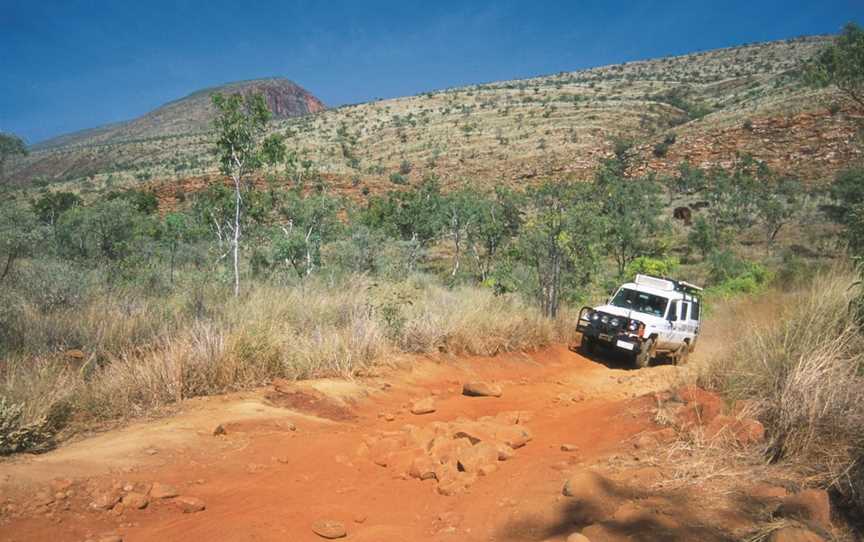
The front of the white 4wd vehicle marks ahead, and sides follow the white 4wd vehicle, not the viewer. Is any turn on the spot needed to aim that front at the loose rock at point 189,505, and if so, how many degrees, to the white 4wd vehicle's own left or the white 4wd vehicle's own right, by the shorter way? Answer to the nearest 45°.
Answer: approximately 45° to the white 4wd vehicle's own left

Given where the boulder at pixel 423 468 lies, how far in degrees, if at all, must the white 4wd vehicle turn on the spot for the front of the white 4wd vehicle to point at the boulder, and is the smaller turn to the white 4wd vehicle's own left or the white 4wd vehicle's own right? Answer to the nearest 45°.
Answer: approximately 45° to the white 4wd vehicle's own left

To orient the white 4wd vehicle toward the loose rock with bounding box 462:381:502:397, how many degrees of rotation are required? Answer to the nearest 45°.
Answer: approximately 45° to its left

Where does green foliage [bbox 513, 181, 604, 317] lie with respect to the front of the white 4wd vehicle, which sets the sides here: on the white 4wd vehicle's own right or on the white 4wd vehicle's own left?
on the white 4wd vehicle's own right

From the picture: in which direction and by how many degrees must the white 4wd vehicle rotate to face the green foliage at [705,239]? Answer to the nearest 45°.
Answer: approximately 135° to its right

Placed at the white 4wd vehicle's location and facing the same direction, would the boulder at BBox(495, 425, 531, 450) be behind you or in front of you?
in front

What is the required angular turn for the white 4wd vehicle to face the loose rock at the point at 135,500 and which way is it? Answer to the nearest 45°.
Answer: approximately 45° to its left

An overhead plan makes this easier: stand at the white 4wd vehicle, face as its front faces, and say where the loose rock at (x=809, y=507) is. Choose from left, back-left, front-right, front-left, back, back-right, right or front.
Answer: front-left

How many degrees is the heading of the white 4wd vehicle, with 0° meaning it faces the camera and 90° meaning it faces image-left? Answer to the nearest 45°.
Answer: approximately 45°

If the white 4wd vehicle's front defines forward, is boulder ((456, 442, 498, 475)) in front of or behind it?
in front

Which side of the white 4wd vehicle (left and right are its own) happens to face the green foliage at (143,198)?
right

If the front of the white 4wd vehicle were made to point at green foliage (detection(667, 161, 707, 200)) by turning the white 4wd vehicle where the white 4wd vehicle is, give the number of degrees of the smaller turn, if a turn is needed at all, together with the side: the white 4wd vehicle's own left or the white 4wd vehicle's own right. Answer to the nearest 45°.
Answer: approximately 135° to the white 4wd vehicle's own right

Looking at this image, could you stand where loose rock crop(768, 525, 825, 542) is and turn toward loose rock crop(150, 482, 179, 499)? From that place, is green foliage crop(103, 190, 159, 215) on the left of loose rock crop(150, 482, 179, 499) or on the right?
right

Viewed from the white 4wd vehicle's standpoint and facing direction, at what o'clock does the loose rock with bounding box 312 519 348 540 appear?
The loose rock is roughly at 11 o'clock from the white 4wd vehicle.
